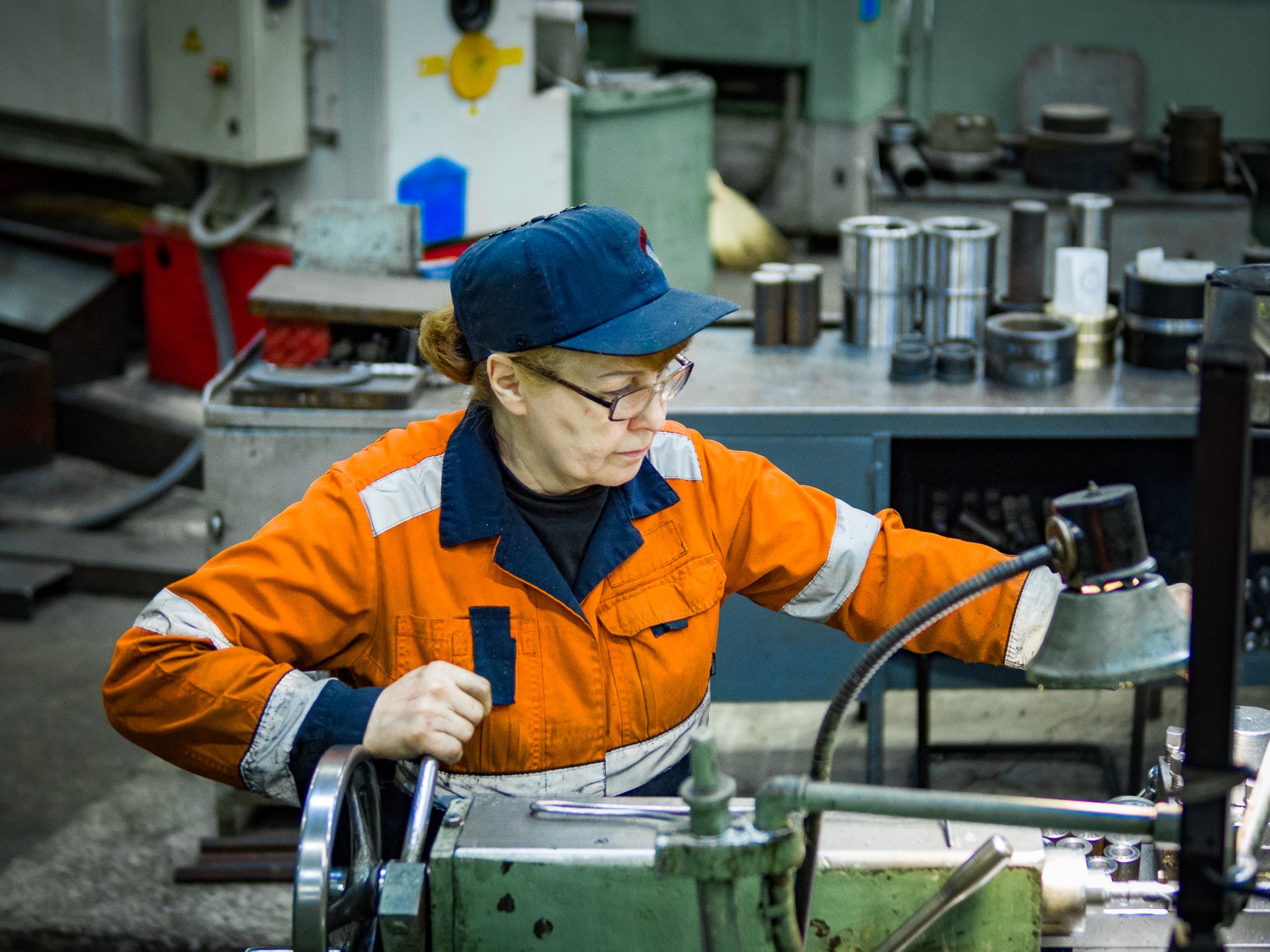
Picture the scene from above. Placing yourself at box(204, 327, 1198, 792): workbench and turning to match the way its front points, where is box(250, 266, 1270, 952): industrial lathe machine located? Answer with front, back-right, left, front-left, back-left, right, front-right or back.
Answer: front

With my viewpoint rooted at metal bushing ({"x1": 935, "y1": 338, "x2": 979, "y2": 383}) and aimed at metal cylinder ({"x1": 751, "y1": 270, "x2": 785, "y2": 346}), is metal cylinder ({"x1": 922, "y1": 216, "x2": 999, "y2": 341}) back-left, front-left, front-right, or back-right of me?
front-right

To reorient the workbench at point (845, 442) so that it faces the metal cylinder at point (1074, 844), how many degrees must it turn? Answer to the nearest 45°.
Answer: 0° — it already faces it

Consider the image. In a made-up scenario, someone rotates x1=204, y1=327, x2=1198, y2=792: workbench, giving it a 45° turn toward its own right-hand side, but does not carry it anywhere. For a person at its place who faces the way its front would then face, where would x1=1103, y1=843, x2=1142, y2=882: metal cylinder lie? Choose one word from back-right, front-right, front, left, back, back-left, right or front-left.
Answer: front-left

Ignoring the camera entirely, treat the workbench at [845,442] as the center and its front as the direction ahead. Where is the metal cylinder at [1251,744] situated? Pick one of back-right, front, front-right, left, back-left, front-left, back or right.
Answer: front

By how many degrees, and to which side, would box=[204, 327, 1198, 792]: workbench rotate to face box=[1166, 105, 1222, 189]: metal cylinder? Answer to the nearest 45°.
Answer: approximately 135° to its left

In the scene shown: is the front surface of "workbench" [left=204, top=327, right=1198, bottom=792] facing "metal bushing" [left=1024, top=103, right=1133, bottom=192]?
no

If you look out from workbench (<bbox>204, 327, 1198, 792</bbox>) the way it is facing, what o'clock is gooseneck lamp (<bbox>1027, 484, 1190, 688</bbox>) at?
The gooseneck lamp is roughly at 12 o'clock from the workbench.

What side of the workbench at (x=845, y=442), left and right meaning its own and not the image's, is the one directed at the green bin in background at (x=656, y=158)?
back

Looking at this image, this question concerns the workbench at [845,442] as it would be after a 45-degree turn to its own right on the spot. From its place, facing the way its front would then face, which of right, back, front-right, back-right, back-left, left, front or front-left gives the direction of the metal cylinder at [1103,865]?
front-left

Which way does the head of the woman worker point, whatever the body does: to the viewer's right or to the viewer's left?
to the viewer's right

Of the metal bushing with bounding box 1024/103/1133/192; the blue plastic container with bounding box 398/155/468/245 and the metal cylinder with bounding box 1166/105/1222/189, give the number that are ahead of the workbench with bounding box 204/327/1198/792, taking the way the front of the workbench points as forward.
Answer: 0

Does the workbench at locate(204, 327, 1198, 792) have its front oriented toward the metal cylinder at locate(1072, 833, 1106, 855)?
yes

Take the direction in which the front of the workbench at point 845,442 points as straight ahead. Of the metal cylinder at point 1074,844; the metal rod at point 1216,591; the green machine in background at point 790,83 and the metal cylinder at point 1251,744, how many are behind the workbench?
1

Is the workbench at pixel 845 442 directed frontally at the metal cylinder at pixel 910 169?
no

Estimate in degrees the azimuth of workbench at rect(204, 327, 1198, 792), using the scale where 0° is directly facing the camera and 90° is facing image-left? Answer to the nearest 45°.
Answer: approximately 0°
